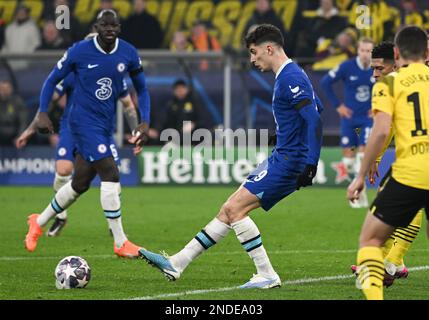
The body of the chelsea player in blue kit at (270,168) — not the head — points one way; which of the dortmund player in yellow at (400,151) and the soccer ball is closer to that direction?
the soccer ball

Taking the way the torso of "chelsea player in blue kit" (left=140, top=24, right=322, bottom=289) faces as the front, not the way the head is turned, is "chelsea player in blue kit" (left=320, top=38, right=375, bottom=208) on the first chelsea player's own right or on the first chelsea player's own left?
on the first chelsea player's own right

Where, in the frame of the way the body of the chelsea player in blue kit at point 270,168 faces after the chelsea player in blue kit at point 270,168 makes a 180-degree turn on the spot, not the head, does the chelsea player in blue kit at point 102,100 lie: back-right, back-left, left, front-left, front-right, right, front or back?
back-left

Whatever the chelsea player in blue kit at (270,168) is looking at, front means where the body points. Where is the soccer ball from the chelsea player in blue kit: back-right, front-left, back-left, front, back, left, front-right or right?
front

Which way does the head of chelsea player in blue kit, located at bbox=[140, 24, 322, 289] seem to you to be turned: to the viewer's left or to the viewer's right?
to the viewer's left

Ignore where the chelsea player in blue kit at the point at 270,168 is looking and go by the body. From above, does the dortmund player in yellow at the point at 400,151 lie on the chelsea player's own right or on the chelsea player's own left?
on the chelsea player's own left

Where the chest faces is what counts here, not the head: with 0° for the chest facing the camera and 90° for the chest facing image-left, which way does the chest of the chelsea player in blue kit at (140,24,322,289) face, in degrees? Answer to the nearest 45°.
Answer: approximately 90°
